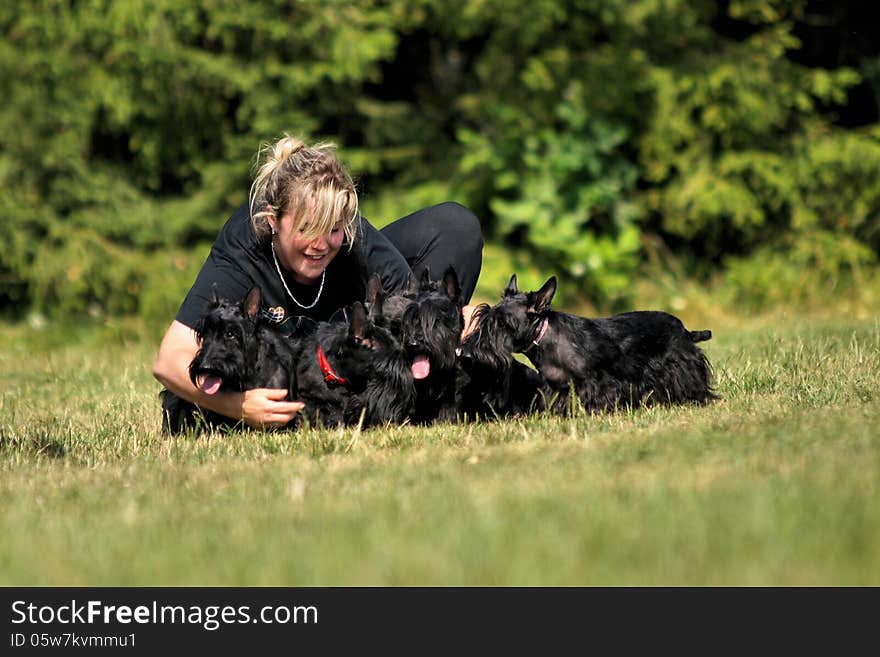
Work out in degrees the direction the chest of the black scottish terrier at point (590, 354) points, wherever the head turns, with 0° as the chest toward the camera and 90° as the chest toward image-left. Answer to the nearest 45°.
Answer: approximately 90°

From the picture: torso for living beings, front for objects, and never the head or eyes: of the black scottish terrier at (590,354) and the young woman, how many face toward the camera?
1

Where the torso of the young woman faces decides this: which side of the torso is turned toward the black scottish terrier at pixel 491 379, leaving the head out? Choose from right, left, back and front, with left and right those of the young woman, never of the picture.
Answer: left

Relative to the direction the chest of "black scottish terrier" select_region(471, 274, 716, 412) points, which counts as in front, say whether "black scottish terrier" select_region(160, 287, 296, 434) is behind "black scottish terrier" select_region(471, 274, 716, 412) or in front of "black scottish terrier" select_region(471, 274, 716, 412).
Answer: in front

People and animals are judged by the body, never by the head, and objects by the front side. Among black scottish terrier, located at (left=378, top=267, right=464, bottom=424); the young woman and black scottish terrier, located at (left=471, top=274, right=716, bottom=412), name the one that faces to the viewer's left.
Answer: black scottish terrier, located at (left=471, top=274, right=716, bottom=412)

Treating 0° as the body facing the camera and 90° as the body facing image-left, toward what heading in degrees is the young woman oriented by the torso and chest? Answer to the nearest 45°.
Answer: approximately 0°

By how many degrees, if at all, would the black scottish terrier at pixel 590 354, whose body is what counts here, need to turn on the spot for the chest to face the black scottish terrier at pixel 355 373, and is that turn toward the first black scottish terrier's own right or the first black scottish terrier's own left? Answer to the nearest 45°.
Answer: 0° — it already faces it

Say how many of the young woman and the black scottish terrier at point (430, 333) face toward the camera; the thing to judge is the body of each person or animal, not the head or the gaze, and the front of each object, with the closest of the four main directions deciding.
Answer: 2

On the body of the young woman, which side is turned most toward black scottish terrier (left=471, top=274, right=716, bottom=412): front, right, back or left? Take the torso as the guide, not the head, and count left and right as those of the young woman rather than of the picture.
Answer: left

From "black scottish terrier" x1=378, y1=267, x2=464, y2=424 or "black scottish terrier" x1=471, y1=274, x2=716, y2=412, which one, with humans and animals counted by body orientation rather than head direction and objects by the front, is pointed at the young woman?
"black scottish terrier" x1=471, y1=274, x2=716, y2=412

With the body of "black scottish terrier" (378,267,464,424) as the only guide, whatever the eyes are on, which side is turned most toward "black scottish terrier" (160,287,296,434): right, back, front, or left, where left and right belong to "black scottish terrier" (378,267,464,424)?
right

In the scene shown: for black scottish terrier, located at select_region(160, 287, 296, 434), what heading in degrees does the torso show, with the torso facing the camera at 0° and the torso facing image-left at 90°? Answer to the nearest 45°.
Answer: approximately 45°
